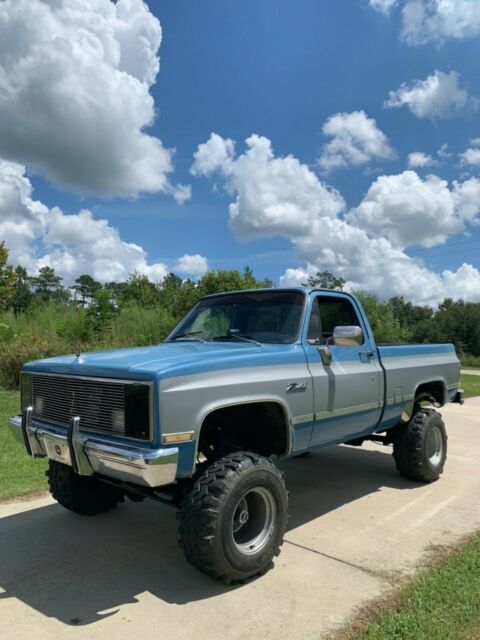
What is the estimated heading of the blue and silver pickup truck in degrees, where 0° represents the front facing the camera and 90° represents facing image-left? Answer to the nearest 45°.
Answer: approximately 45°
